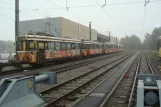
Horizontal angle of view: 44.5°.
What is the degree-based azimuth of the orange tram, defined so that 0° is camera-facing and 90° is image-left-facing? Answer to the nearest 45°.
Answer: approximately 45°
